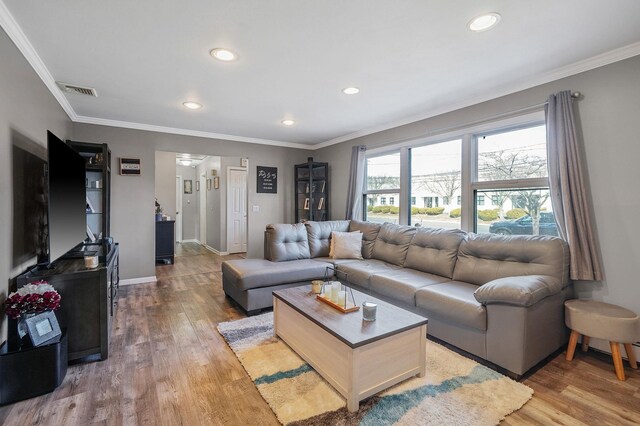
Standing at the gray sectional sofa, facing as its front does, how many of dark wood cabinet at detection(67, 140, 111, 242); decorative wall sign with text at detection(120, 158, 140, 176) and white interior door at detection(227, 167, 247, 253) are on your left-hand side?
0

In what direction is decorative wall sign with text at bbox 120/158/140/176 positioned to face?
toward the camera

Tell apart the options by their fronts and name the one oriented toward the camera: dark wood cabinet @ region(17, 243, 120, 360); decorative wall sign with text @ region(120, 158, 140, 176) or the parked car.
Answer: the decorative wall sign with text

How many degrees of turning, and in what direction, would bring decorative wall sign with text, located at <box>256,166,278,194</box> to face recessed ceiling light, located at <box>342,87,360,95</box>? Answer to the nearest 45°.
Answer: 0° — it already faces it

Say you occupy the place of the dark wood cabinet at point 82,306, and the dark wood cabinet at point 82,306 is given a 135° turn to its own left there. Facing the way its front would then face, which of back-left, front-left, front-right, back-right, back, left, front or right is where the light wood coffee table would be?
back

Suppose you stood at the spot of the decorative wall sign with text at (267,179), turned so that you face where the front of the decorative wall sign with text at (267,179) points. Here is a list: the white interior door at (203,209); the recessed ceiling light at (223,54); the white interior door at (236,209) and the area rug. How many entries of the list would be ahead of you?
2

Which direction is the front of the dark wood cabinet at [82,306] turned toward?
to the viewer's right

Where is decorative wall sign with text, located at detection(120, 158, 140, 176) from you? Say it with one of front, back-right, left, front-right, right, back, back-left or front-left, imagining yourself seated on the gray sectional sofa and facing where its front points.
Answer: front-right

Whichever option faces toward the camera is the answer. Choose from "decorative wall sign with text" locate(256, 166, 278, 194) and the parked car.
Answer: the decorative wall sign with text

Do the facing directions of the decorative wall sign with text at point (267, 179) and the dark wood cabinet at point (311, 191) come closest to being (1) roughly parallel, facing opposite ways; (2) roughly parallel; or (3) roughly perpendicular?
roughly parallel

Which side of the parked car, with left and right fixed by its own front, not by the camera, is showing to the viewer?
left

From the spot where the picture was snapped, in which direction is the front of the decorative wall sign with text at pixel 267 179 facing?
facing the viewer

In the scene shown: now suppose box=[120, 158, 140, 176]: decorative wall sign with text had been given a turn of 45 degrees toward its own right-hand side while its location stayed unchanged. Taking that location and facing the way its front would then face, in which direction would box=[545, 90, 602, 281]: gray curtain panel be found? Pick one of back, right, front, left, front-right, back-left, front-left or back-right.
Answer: left

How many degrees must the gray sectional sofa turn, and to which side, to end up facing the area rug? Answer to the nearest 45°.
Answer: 0° — it already faces it
